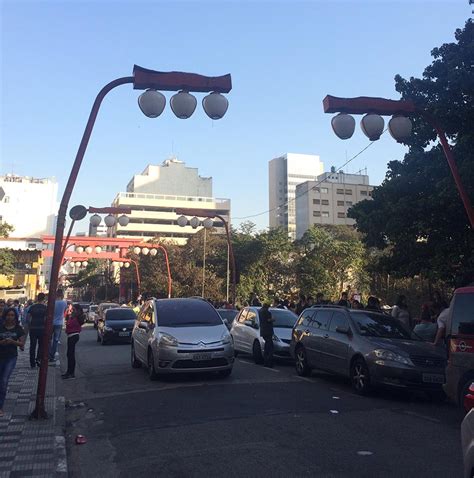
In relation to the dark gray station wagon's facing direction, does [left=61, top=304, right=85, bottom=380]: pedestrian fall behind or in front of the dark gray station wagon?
behind

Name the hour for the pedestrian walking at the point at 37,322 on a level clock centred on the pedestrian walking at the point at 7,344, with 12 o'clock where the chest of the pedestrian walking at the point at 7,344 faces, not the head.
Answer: the pedestrian walking at the point at 37,322 is roughly at 6 o'clock from the pedestrian walking at the point at 7,344.

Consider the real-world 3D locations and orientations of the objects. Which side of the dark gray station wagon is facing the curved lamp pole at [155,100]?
right

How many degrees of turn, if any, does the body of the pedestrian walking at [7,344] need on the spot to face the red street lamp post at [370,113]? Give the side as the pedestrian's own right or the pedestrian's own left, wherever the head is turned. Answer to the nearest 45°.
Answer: approximately 90° to the pedestrian's own left

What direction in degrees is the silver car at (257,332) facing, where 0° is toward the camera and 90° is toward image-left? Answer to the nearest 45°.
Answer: approximately 315°

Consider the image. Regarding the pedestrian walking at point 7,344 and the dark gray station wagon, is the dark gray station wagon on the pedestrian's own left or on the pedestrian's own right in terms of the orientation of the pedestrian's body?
on the pedestrian's own left

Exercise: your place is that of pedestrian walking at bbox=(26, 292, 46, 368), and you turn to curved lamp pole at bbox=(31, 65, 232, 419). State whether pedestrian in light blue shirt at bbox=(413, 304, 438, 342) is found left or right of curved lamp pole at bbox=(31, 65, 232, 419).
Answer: left

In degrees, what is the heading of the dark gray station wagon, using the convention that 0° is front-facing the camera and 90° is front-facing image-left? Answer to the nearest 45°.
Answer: approximately 315°
